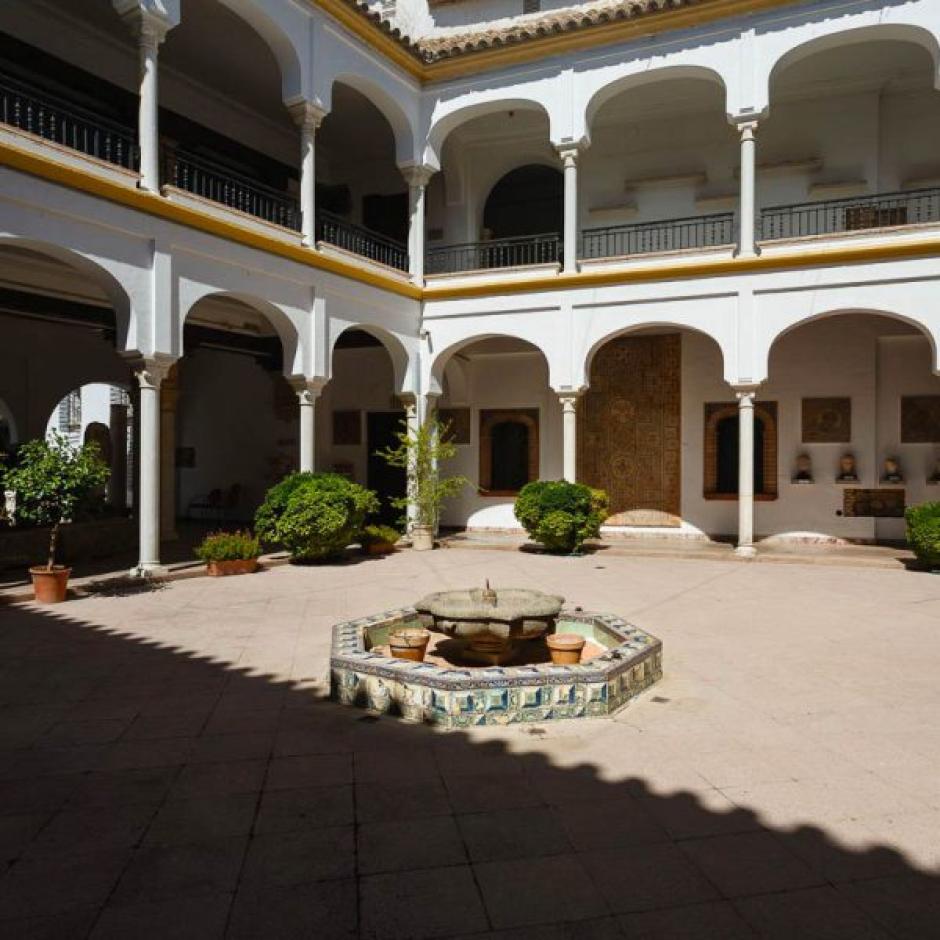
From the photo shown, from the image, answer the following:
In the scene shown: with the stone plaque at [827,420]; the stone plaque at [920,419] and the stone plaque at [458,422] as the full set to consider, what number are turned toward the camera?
3

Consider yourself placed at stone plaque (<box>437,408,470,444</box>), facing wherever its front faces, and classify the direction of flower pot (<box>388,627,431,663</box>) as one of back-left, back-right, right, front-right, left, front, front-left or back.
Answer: front

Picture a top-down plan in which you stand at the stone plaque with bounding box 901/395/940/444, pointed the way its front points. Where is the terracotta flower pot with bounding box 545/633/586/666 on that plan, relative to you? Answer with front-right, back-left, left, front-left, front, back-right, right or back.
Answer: front

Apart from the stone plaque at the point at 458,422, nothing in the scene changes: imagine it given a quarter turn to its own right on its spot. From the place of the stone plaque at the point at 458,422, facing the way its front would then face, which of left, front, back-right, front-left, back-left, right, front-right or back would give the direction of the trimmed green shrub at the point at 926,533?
back-left

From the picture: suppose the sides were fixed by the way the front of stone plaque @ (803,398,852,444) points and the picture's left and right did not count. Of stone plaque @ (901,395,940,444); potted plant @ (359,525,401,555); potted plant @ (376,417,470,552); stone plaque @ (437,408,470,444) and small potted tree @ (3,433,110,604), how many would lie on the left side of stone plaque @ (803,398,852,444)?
1

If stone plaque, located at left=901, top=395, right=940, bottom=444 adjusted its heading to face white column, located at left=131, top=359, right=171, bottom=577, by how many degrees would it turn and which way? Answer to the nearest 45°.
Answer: approximately 45° to its right

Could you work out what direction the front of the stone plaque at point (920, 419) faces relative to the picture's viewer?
facing the viewer

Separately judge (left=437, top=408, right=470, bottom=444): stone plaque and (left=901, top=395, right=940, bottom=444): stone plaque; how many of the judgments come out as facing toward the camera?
2

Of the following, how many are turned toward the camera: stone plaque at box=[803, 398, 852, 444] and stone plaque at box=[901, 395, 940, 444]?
2

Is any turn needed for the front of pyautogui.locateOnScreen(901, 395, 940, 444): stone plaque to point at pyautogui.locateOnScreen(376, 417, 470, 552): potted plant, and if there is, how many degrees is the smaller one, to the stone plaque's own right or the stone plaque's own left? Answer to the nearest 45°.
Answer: approximately 45° to the stone plaque's own right

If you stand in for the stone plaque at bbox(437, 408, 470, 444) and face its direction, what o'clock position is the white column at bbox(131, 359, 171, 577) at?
The white column is roughly at 1 o'clock from the stone plaque.

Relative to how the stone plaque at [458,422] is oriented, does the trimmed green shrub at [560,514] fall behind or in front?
in front

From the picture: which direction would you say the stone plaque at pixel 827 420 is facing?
toward the camera
